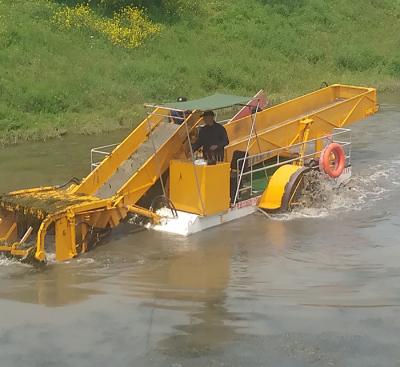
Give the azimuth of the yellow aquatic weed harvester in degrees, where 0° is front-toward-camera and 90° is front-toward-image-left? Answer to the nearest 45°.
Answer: approximately 45°

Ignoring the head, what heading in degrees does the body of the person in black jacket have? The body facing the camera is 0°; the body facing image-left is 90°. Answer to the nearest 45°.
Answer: approximately 45°
